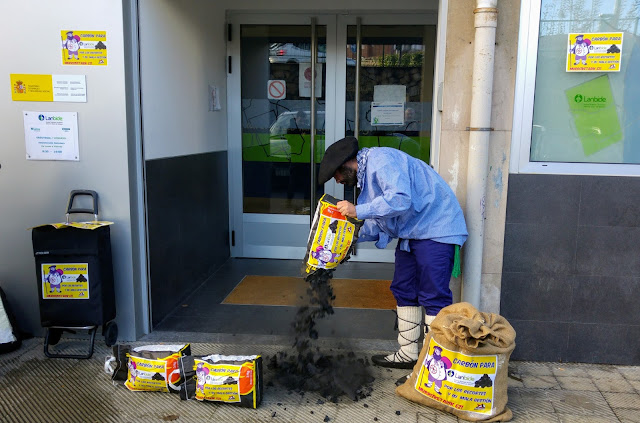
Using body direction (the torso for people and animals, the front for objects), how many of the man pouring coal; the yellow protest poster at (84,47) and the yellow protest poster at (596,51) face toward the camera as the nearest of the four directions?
2

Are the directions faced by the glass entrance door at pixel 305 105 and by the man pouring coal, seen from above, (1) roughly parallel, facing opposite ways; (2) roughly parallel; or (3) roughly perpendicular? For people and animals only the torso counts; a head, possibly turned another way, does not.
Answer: roughly perpendicular

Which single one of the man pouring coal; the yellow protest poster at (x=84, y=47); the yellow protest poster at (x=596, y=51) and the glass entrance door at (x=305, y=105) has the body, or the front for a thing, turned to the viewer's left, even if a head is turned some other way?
the man pouring coal

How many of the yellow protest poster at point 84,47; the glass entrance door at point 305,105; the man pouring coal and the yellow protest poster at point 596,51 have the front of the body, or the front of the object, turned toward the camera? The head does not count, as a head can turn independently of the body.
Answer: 3

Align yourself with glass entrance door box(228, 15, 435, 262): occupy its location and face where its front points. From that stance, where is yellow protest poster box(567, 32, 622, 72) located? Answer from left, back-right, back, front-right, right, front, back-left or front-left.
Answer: front-left

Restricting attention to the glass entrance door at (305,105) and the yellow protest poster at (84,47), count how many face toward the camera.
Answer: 2

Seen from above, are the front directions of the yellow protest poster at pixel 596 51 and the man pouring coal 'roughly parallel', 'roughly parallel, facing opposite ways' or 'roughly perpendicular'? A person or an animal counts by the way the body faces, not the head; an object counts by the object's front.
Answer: roughly perpendicular

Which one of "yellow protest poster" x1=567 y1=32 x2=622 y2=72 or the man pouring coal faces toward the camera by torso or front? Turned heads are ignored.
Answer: the yellow protest poster

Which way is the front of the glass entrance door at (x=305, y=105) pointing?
toward the camera

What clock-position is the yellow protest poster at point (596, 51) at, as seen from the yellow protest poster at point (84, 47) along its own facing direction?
the yellow protest poster at point (596, 51) is roughly at 10 o'clock from the yellow protest poster at point (84, 47).

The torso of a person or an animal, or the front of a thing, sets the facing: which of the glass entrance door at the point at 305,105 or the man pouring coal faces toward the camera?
the glass entrance door

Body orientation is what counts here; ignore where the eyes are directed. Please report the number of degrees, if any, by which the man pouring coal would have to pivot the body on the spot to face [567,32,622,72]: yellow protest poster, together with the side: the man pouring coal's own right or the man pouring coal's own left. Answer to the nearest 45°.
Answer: approximately 180°

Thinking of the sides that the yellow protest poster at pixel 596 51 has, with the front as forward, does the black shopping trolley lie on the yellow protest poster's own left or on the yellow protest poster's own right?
on the yellow protest poster's own right

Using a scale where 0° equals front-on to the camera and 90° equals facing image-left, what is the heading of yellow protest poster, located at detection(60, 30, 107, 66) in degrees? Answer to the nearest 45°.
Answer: approximately 0°

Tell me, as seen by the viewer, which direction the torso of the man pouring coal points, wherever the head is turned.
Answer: to the viewer's left

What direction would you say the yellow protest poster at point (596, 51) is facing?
toward the camera

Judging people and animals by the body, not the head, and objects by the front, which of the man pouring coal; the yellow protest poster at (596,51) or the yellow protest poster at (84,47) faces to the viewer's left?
the man pouring coal
